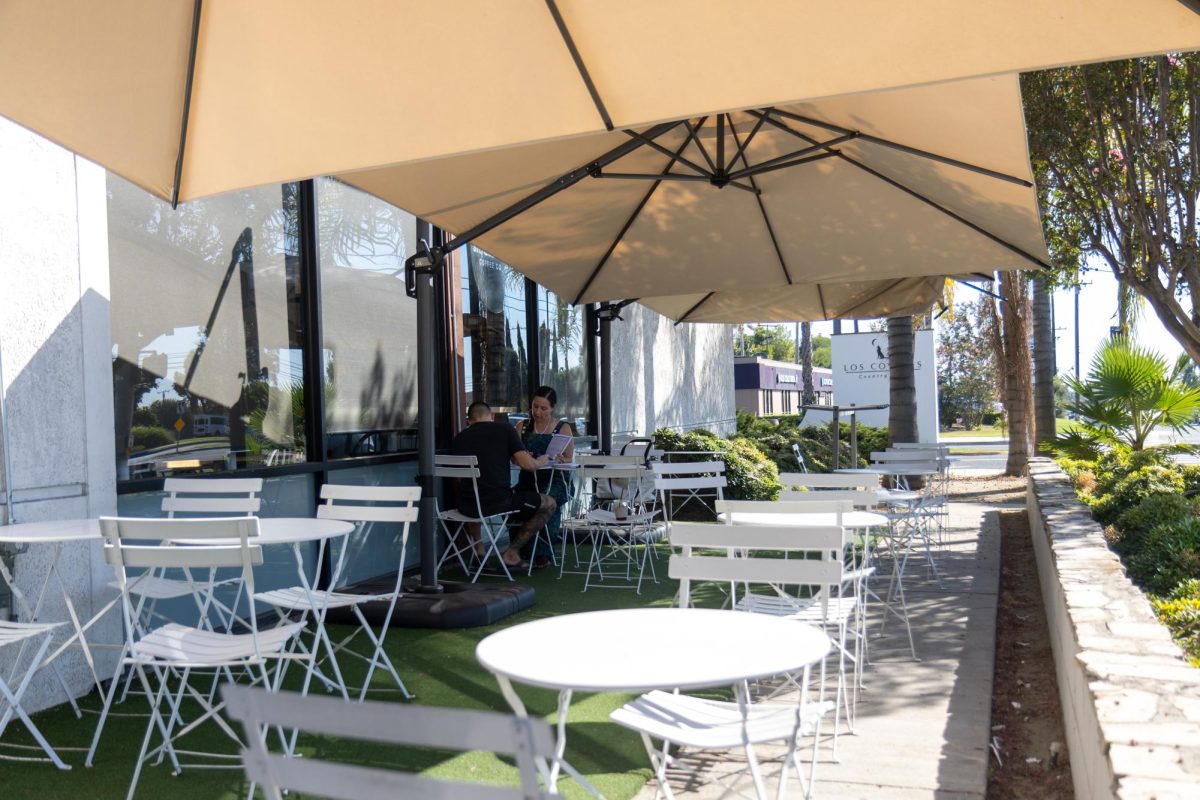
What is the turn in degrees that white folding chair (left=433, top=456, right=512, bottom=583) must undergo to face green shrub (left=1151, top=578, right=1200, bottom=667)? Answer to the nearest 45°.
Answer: approximately 90° to its right

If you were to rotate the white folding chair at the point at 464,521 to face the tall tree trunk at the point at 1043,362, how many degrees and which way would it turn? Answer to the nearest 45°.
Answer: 0° — it already faces it

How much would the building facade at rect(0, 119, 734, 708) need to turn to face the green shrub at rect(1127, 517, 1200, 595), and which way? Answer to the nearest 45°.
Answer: approximately 45° to its left

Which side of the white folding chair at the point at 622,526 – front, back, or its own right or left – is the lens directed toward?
back

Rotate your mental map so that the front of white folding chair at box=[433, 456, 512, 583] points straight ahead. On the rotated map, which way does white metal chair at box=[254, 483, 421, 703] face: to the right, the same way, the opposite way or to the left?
the opposite way

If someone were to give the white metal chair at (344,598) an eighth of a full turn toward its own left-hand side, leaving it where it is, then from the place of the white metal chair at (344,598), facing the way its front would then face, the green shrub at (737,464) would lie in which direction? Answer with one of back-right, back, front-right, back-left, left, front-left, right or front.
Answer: back-left

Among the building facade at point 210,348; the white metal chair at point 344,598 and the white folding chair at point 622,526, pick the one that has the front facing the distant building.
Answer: the white folding chair

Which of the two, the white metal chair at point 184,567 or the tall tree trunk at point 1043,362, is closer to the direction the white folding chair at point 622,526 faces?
the tall tree trunk

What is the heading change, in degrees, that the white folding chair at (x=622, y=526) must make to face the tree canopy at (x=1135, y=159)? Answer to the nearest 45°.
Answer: approximately 90° to its right

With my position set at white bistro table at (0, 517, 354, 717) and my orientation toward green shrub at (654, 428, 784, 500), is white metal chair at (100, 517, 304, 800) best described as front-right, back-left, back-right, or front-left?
back-right

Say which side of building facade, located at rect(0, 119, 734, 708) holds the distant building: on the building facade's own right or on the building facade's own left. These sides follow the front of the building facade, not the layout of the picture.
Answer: on the building facade's own left

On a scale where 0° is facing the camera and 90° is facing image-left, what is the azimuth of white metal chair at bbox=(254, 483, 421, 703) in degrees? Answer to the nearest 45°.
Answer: approximately 45°
